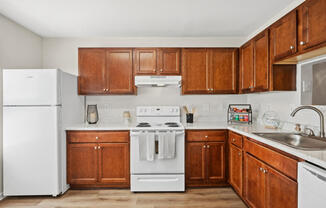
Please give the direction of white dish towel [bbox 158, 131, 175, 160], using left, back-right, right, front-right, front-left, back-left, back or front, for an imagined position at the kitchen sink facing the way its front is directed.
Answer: front-right

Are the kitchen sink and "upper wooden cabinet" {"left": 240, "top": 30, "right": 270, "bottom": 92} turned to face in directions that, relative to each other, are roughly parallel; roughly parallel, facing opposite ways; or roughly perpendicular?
roughly parallel

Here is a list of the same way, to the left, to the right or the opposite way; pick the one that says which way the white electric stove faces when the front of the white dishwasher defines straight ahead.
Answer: to the left

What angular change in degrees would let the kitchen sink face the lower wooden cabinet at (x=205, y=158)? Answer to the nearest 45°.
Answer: approximately 45° to its right

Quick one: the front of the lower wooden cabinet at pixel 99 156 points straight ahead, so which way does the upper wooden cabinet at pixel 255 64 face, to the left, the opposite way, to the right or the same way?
to the right

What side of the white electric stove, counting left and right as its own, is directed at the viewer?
front

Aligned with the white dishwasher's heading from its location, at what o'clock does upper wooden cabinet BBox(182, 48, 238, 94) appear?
The upper wooden cabinet is roughly at 3 o'clock from the white dishwasher.

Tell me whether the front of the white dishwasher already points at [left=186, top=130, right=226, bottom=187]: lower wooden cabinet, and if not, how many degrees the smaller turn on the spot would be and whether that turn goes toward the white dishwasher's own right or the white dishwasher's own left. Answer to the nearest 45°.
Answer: approximately 90° to the white dishwasher's own right

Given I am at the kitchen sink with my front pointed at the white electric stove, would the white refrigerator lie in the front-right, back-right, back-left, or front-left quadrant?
front-left

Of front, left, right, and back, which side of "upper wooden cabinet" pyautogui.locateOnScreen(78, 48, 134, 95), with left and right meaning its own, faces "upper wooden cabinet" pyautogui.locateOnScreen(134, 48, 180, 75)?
left

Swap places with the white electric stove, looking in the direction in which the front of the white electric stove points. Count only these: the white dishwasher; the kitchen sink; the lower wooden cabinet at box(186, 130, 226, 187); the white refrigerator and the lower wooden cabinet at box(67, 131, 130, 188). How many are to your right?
2

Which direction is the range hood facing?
toward the camera

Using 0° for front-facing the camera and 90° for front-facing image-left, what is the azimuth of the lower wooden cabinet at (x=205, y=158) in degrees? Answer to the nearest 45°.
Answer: approximately 0°

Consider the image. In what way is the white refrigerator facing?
toward the camera
